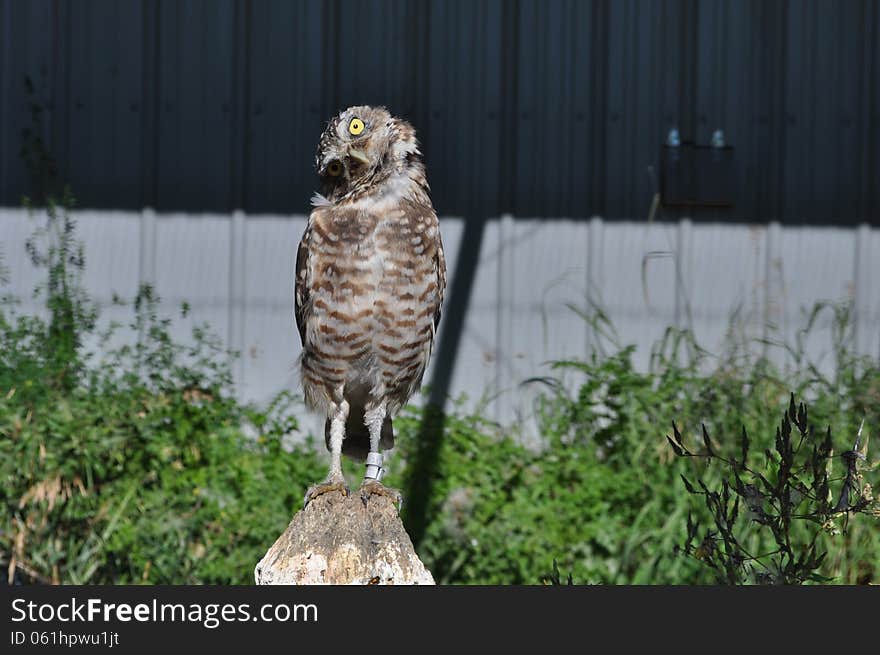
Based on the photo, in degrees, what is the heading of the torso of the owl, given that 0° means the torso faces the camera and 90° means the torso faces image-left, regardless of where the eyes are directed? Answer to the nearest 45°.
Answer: approximately 0°

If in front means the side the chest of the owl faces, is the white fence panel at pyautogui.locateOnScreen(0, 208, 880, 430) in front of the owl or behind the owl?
behind
